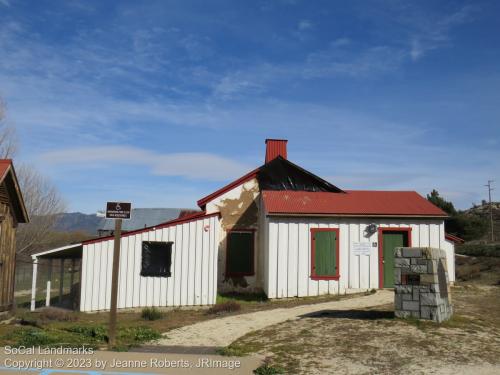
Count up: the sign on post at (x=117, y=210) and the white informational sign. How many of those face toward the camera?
2

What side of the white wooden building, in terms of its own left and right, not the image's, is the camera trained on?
front

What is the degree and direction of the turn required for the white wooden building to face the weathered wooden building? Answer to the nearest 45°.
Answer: approximately 45° to its right

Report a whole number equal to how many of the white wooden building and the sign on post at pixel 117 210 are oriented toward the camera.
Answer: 2

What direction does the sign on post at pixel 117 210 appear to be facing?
toward the camera

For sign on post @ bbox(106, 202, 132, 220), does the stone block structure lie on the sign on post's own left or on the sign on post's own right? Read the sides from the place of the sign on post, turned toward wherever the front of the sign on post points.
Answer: on the sign on post's own left

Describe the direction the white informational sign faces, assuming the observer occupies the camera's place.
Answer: facing the viewer

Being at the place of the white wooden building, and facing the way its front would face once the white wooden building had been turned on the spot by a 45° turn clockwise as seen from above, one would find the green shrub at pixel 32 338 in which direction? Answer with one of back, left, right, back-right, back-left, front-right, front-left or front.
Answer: front

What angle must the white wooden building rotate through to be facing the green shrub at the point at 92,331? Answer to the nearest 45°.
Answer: approximately 45° to its right

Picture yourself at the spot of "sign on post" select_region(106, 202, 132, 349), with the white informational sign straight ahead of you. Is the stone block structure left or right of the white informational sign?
right

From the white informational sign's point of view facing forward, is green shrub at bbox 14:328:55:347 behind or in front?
in front
